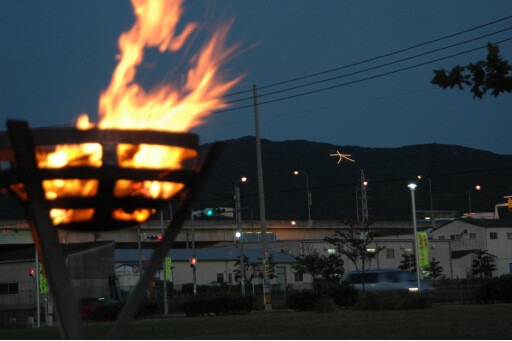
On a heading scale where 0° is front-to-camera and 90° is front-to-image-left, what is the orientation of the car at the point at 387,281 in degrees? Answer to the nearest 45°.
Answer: approximately 270°

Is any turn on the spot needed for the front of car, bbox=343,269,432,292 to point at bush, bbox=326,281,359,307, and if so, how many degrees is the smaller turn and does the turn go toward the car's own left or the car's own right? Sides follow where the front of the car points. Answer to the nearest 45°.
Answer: approximately 90° to the car's own right

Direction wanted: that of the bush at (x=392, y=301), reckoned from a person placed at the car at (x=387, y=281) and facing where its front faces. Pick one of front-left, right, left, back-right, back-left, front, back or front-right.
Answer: right

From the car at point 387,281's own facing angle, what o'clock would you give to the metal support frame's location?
The metal support frame is roughly at 3 o'clock from the car.

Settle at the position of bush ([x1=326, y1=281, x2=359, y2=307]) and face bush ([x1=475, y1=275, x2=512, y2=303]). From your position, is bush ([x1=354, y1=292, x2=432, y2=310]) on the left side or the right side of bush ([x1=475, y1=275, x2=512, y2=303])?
right

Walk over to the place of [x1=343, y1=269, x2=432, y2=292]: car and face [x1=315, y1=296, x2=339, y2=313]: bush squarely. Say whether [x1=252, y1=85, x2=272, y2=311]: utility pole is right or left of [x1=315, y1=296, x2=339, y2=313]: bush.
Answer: right

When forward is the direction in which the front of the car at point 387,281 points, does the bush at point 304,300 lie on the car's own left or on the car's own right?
on the car's own right

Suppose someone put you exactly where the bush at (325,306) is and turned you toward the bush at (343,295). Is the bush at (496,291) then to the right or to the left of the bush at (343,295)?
right

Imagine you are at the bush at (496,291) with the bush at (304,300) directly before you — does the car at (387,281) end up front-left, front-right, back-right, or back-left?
front-right
